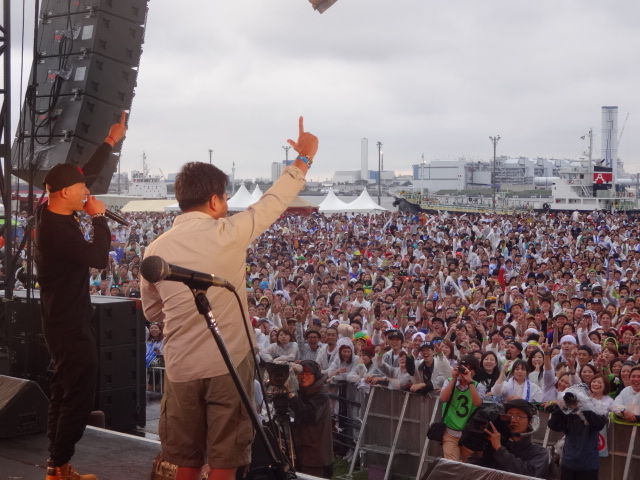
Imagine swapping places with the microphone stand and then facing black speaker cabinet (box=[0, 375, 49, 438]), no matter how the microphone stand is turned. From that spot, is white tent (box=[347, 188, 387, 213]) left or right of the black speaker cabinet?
right

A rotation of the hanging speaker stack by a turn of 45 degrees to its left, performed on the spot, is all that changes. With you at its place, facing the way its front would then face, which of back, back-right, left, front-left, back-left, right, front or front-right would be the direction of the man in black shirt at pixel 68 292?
back

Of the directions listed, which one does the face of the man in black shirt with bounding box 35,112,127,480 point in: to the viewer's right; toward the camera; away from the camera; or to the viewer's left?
to the viewer's right

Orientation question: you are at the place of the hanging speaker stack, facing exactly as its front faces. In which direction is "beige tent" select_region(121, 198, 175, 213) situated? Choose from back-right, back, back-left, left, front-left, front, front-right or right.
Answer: front-left

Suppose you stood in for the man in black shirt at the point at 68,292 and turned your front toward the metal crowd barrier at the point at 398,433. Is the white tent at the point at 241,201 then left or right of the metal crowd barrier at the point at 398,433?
left

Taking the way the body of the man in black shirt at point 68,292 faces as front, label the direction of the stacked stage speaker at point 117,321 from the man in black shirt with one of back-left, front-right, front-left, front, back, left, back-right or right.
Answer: left

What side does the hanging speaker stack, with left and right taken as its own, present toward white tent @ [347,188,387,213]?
front

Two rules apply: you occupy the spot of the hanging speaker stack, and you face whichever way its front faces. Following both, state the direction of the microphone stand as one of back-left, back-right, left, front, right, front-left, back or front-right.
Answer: back-right

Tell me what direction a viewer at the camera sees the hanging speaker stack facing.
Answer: facing away from the viewer and to the right of the viewer

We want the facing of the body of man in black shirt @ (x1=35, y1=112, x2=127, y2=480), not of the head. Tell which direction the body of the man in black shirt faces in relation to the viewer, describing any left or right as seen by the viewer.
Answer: facing to the right of the viewer
